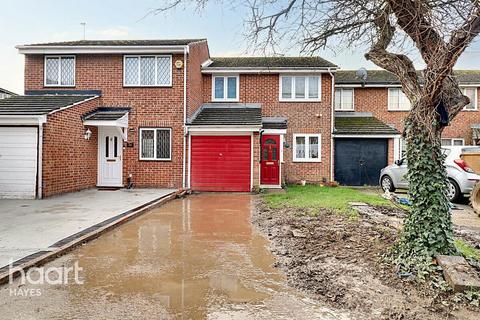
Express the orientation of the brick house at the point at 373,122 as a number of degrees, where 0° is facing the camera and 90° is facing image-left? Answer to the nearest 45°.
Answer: approximately 0°

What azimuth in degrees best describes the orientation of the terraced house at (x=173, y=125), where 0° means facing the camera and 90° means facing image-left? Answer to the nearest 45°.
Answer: approximately 0°
